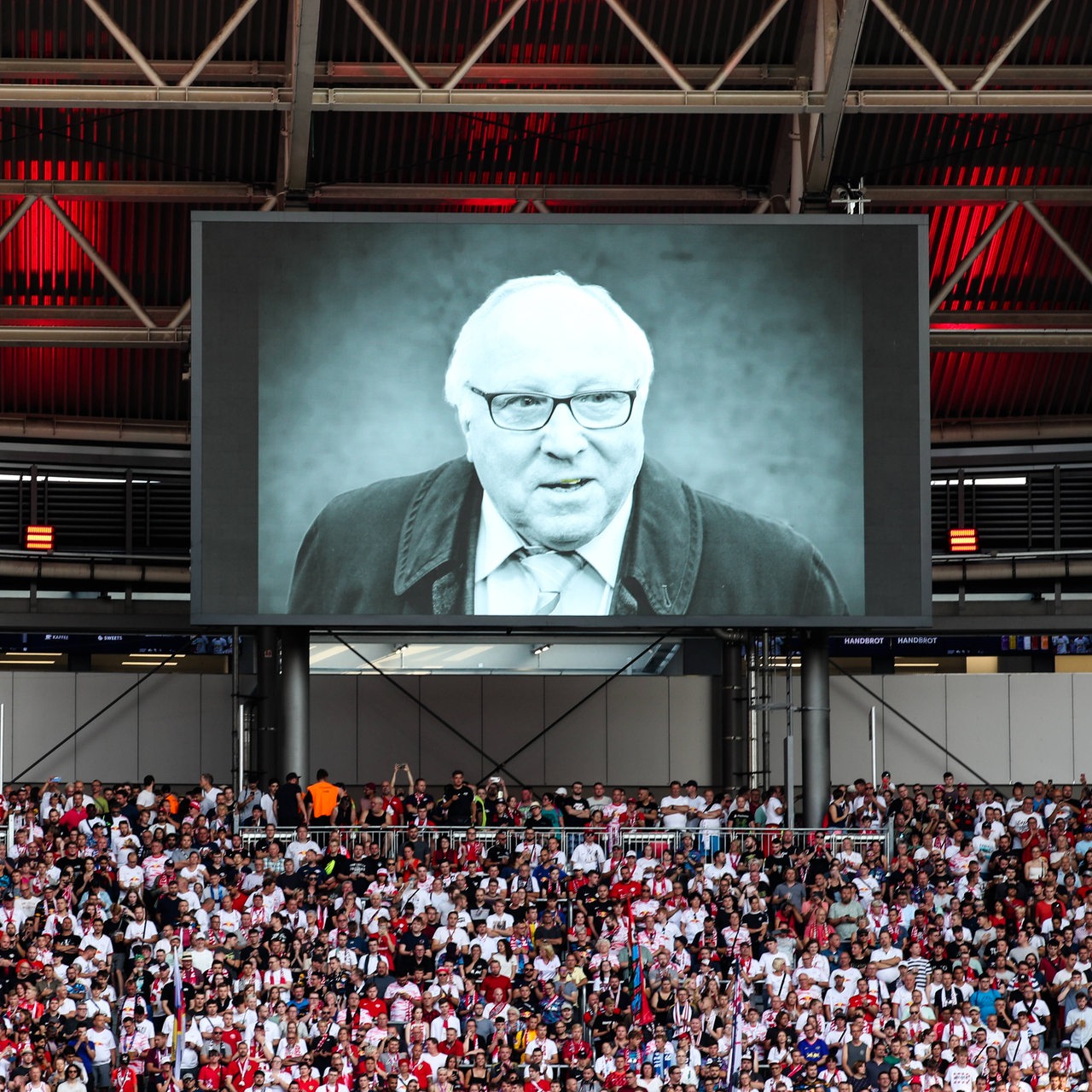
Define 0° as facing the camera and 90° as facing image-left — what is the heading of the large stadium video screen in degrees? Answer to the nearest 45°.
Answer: approximately 0°
